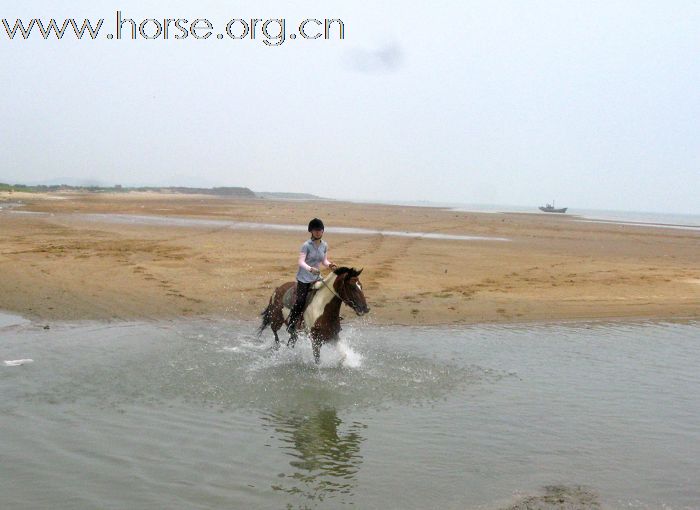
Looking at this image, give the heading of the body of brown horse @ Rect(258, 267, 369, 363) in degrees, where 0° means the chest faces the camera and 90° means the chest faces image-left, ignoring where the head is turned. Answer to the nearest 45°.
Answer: approximately 315°

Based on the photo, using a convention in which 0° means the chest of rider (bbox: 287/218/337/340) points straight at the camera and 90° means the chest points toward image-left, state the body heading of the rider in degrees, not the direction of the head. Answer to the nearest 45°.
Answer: approximately 315°
